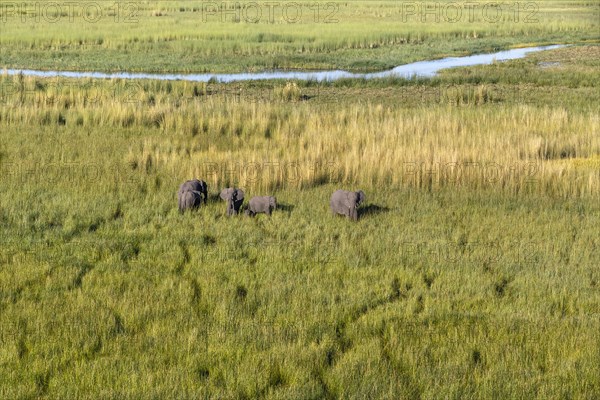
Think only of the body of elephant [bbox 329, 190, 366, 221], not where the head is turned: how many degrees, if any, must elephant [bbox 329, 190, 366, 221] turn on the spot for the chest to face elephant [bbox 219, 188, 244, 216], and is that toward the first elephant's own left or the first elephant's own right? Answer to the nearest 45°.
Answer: approximately 135° to the first elephant's own right

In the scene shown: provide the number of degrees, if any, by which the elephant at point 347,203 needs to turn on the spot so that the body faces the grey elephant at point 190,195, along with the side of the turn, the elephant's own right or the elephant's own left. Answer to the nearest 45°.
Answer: approximately 135° to the elephant's own right

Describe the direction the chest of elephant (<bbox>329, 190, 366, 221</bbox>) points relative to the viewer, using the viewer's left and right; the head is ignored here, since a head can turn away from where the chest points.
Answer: facing the viewer and to the right of the viewer

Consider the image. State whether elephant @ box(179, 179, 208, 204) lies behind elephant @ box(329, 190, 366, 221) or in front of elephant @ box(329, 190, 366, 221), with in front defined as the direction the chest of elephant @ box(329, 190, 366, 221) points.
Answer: behind
